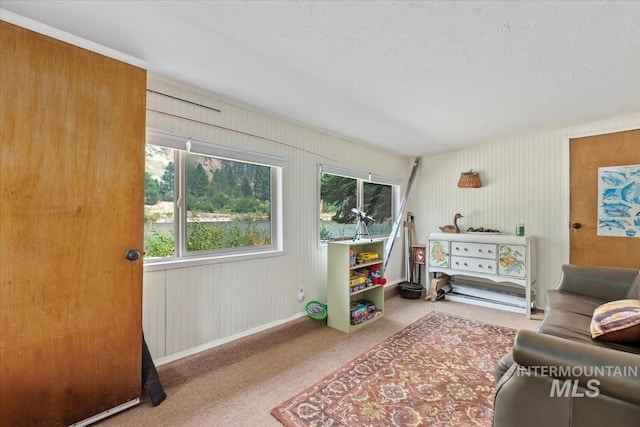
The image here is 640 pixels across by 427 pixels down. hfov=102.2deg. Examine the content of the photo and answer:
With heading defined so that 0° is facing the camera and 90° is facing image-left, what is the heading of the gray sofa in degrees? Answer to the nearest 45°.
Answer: approximately 90°

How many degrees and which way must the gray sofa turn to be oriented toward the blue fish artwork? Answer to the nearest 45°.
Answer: approximately 90° to its right
